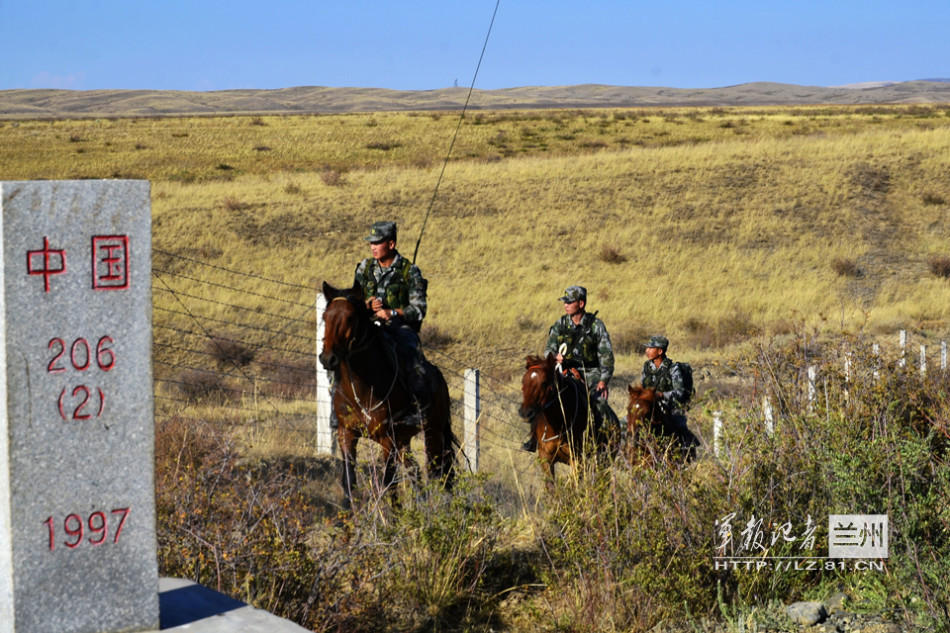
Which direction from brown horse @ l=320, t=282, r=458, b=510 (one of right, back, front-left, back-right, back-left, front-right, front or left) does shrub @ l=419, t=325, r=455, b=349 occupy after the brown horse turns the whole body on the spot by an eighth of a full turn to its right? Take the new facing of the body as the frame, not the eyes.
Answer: right

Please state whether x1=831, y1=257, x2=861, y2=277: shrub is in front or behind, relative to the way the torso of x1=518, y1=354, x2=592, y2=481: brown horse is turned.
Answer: behind

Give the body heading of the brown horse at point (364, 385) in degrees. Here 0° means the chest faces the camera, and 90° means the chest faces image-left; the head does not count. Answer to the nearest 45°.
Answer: approximately 45°

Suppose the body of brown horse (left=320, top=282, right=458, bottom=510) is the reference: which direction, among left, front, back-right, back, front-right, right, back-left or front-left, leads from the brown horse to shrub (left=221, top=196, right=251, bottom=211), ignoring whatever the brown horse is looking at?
back-right

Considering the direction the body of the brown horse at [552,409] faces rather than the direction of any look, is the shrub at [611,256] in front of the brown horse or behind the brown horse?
behind

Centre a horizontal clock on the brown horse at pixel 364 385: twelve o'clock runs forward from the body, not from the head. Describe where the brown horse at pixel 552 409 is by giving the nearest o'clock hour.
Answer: the brown horse at pixel 552 409 is roughly at 7 o'clock from the brown horse at pixel 364 385.

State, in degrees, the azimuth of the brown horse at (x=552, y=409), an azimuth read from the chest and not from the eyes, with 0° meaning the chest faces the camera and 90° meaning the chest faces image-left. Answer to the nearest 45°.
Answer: approximately 45°
